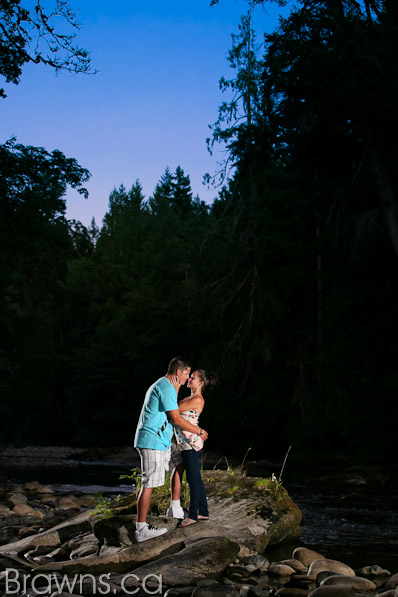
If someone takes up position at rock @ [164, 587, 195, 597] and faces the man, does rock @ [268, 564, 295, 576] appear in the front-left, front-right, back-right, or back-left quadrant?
front-right

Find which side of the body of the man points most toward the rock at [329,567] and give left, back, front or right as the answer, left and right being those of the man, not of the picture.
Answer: front

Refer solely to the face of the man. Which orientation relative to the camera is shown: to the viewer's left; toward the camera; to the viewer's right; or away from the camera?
to the viewer's right

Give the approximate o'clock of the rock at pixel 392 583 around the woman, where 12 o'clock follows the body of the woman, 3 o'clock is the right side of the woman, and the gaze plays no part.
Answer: The rock is roughly at 7 o'clock from the woman.

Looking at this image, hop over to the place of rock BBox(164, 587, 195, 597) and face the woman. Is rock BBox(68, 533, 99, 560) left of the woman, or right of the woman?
left

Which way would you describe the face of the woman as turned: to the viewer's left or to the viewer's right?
to the viewer's left

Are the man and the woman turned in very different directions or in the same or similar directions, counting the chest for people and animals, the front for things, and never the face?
very different directions

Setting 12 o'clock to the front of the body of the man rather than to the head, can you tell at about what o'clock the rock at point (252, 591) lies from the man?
The rock is roughly at 2 o'clock from the man.

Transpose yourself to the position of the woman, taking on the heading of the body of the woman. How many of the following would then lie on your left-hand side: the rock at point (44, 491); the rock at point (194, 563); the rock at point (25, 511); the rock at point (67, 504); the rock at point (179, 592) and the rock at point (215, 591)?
3

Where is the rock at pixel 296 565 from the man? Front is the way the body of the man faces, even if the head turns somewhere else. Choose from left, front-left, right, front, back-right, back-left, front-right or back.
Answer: front

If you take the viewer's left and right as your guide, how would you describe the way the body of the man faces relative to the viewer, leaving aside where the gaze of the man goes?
facing to the right of the viewer

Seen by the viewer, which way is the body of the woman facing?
to the viewer's left

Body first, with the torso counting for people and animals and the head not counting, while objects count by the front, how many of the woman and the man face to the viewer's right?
1
